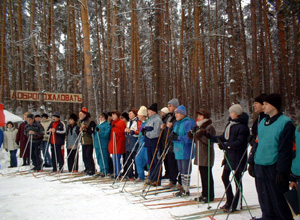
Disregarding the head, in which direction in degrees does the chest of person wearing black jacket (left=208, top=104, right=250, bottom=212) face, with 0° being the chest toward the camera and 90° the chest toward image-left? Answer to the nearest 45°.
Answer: approximately 90°

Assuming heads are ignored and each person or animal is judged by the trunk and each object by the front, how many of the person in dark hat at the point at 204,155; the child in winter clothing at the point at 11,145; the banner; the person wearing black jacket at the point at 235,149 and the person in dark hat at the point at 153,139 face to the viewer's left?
3

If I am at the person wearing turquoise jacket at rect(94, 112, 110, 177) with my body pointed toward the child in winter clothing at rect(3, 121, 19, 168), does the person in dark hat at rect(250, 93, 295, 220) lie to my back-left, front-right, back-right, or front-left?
back-left

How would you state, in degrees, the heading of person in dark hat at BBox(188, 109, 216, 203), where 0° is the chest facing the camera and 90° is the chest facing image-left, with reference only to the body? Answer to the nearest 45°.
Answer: approximately 90°

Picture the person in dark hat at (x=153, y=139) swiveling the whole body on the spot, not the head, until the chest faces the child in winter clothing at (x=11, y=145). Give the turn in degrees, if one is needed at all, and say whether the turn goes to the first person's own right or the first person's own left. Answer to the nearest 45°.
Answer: approximately 45° to the first person's own right

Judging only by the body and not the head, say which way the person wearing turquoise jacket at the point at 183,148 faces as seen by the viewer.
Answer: to the viewer's left

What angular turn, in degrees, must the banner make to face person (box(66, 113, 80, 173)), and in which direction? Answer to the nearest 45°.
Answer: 0° — it already faces them
